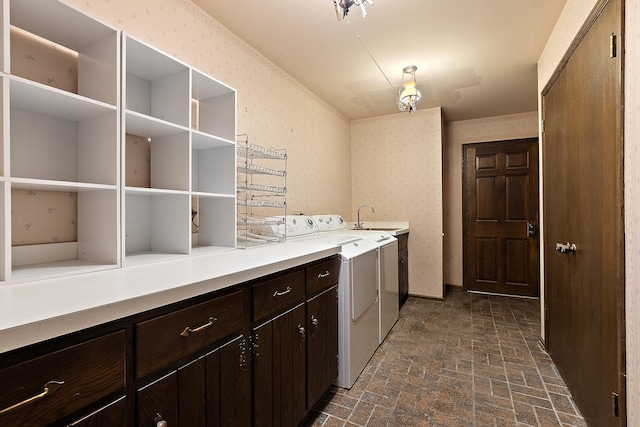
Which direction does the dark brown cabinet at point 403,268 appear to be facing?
to the viewer's right

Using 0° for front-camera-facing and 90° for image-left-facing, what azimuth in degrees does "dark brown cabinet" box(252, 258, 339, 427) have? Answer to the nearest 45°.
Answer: approximately 315°

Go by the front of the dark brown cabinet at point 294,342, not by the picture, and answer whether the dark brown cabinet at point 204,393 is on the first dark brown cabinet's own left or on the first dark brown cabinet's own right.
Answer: on the first dark brown cabinet's own right

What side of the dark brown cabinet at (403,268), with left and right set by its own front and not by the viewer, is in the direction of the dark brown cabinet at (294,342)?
right

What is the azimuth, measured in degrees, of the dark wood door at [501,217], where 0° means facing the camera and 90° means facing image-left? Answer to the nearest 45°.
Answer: approximately 0°

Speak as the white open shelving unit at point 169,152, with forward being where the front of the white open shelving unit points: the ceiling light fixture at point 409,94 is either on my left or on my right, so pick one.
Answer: on my left

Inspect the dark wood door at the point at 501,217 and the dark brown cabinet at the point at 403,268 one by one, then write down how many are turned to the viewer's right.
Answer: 1

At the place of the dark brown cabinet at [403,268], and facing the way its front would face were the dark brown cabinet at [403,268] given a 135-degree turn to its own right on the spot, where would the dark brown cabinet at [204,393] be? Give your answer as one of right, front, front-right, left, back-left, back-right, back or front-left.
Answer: front-left

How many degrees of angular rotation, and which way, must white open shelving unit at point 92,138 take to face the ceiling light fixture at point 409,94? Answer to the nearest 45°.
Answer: approximately 45° to its left
